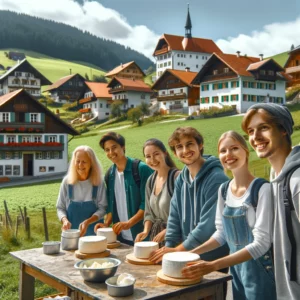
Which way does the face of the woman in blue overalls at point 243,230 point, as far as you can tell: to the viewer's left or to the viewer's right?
to the viewer's left

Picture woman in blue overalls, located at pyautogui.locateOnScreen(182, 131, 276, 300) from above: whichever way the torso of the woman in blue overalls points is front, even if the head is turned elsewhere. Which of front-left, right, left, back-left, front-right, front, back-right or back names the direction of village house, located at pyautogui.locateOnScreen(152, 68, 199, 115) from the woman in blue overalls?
back-right

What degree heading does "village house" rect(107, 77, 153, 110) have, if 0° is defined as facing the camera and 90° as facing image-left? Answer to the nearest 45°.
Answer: approximately 45°

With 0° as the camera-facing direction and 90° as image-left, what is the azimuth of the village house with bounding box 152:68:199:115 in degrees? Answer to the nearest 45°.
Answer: approximately 45°

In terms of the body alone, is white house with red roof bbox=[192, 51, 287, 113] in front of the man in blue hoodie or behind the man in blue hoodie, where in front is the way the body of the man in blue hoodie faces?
behind

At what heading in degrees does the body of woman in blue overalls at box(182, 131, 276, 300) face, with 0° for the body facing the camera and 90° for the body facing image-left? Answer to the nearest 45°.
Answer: approximately 45°

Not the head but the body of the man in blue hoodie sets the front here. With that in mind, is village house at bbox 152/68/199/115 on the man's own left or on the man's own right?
on the man's own right

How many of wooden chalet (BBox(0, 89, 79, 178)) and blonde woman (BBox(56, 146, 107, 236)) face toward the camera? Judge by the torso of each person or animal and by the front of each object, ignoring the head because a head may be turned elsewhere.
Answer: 2

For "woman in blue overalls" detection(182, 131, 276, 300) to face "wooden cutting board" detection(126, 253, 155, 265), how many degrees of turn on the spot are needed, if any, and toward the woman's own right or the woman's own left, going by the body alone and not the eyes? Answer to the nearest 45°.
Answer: approximately 90° to the woman's own right

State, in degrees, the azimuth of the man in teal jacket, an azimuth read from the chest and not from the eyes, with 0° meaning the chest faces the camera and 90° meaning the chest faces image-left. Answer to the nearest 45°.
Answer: approximately 45°
